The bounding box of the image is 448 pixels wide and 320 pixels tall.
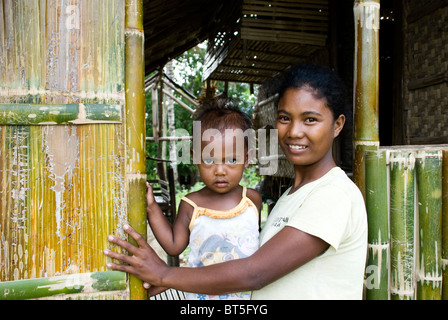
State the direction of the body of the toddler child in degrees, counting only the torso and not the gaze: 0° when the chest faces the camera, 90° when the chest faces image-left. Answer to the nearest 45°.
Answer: approximately 0°

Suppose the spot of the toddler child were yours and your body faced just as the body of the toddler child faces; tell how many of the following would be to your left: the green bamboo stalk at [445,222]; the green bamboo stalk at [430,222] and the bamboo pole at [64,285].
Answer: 2

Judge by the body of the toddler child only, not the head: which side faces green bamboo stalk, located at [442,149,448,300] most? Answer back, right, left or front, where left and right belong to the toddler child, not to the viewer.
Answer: left

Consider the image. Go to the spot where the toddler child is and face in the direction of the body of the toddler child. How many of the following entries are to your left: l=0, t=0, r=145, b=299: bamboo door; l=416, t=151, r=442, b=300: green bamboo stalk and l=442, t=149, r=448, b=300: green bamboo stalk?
2

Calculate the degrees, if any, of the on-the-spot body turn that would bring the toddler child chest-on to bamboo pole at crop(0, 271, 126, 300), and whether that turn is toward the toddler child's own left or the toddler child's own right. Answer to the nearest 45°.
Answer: approximately 45° to the toddler child's own right
